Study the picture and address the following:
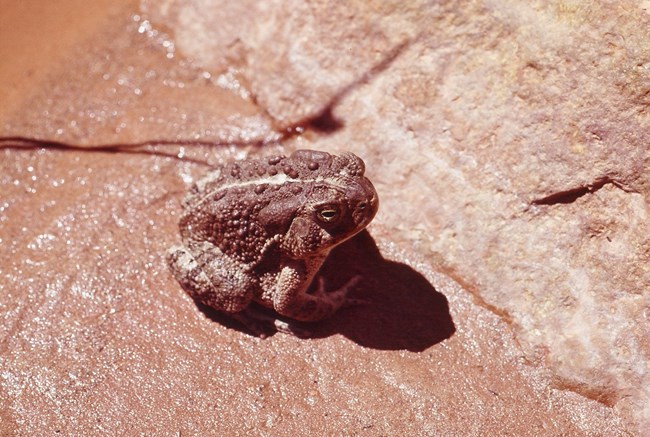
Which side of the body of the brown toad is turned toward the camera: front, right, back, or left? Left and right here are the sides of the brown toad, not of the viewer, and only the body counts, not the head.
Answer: right
